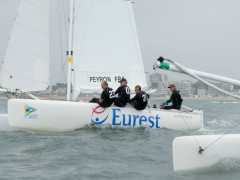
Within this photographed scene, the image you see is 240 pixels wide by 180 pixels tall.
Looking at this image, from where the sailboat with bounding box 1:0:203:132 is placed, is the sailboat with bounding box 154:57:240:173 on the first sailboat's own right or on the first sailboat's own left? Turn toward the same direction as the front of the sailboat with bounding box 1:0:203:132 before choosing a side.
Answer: on the first sailboat's own left

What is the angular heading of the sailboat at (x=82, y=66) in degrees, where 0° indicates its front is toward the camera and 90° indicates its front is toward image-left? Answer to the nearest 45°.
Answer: approximately 90°
